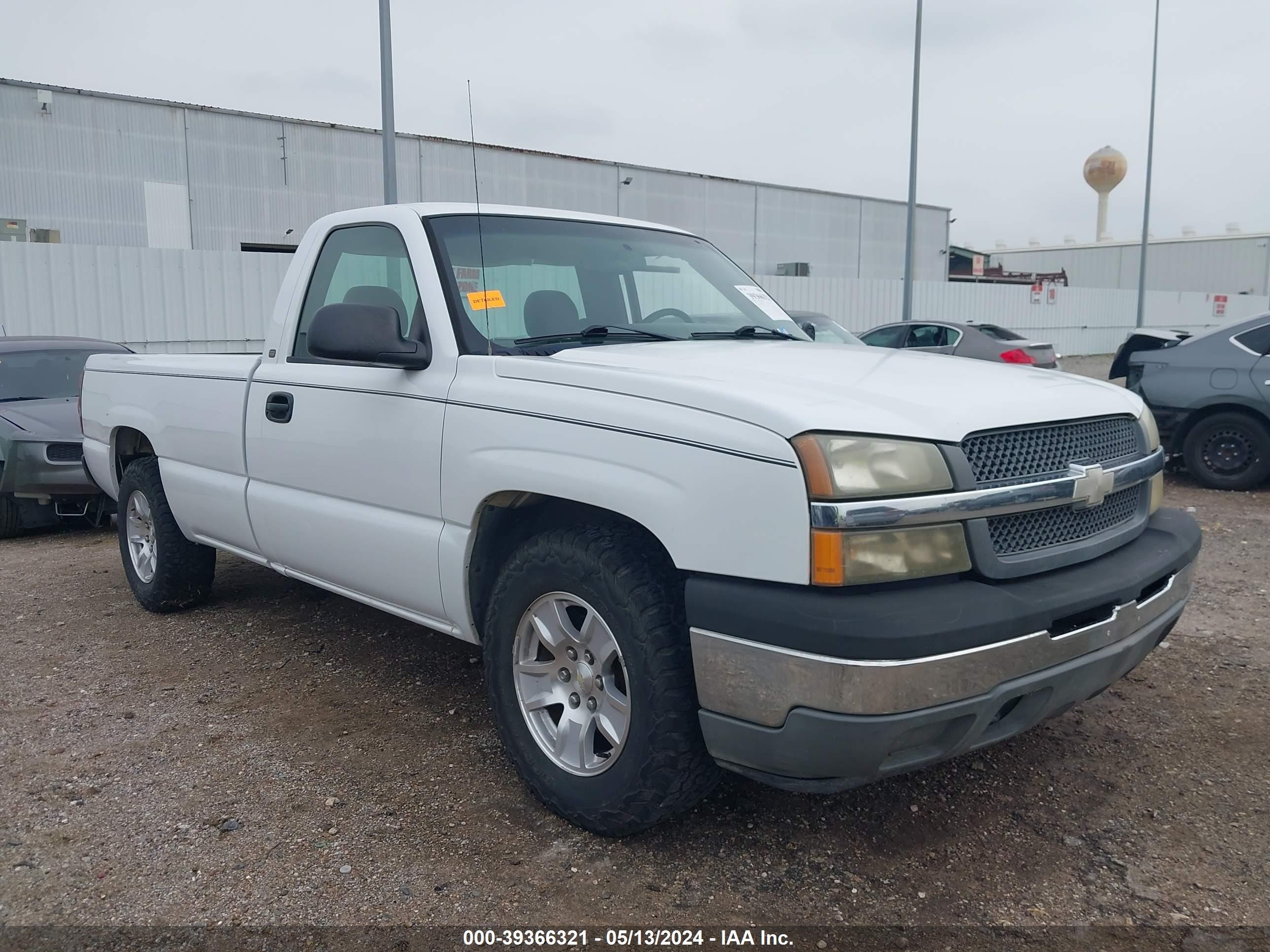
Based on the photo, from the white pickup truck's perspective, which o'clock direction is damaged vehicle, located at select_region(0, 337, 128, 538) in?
The damaged vehicle is roughly at 6 o'clock from the white pickup truck.

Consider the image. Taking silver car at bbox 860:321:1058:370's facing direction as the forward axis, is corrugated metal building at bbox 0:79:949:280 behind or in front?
in front

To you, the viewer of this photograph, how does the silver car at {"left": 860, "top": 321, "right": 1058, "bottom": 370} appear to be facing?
facing away from the viewer and to the left of the viewer

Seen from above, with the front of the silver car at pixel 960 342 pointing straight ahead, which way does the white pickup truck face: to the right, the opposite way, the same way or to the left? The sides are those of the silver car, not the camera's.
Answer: the opposite way

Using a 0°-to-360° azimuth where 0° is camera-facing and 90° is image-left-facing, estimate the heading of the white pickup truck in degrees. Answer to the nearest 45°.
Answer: approximately 315°
